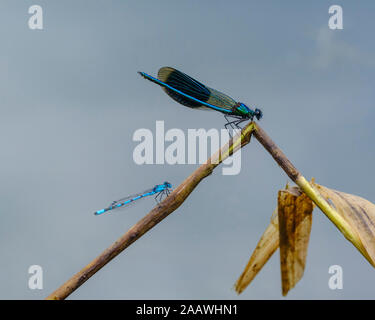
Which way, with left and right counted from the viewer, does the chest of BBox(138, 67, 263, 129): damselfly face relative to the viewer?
facing to the right of the viewer

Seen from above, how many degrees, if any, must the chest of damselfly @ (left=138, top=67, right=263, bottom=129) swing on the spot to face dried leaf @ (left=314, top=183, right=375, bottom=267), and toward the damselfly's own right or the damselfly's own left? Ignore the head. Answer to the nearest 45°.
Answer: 0° — it already faces it
